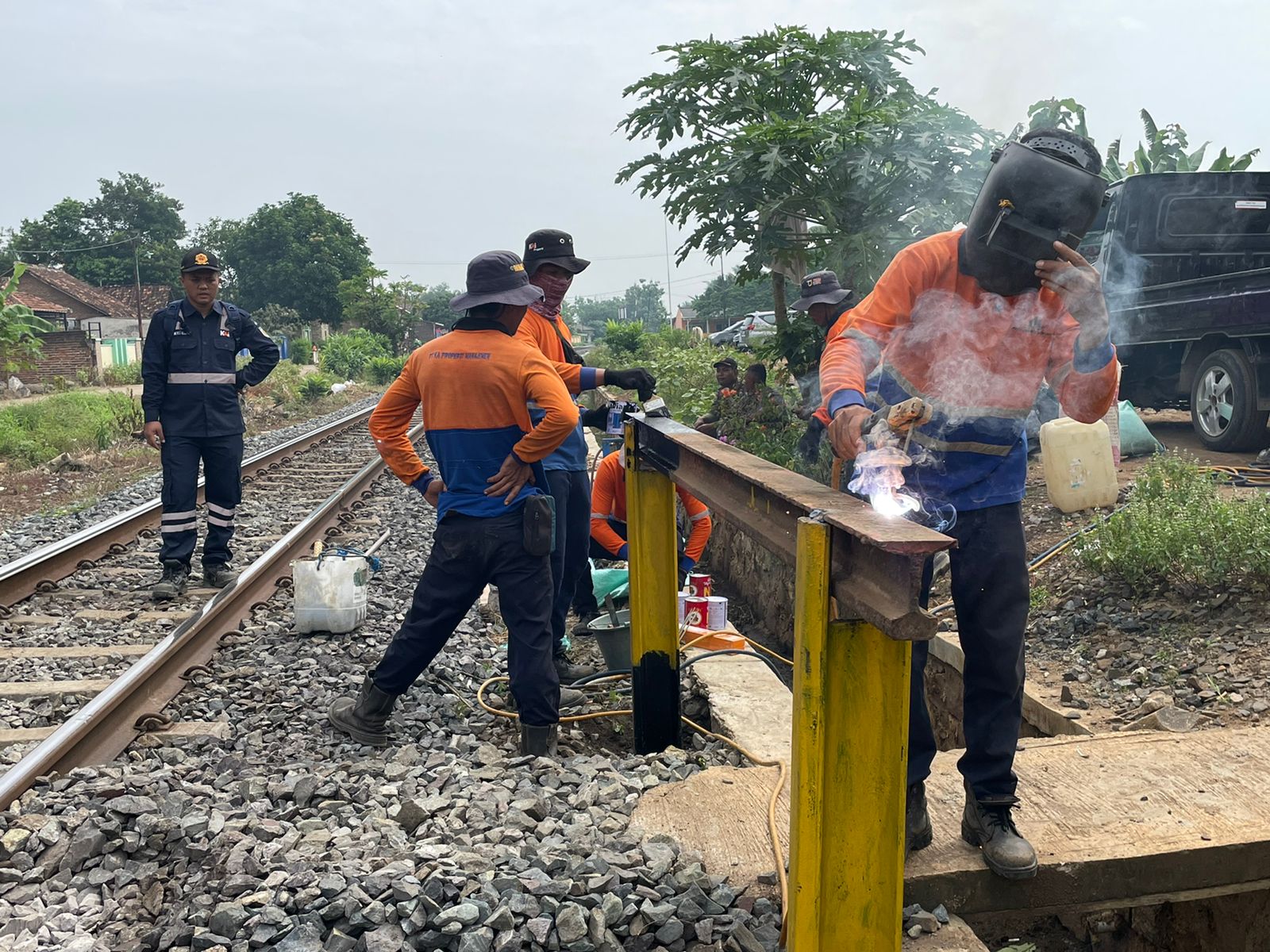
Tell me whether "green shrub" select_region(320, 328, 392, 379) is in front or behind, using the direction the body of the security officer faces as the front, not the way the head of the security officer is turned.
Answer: behind

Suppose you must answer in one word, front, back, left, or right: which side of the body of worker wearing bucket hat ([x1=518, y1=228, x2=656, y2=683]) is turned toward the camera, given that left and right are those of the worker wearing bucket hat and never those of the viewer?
right

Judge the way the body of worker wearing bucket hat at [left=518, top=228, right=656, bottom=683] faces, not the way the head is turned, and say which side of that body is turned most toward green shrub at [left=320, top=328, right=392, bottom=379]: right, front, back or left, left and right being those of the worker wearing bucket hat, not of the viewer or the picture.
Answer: left

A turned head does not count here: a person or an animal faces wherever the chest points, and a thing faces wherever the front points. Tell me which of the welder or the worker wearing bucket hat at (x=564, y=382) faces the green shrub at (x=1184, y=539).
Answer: the worker wearing bucket hat
